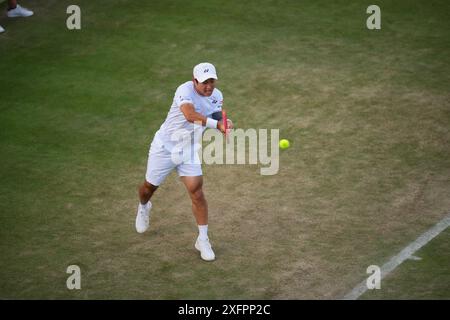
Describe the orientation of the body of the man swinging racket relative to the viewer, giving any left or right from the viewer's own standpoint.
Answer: facing the viewer and to the right of the viewer
